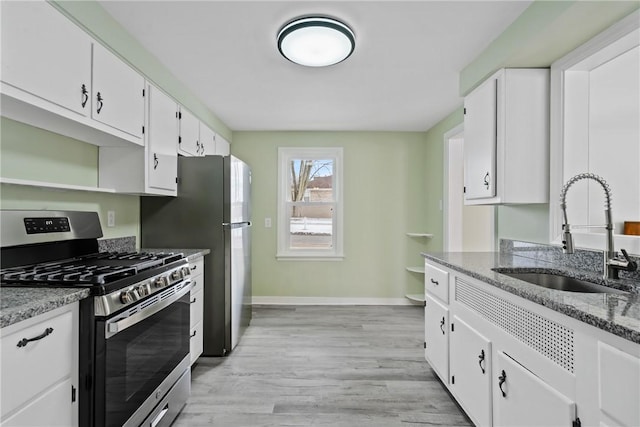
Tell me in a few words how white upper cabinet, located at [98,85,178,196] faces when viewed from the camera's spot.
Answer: facing the viewer and to the right of the viewer

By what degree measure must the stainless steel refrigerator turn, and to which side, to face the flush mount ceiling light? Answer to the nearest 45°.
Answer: approximately 45° to its right

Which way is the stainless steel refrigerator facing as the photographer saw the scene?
facing to the right of the viewer

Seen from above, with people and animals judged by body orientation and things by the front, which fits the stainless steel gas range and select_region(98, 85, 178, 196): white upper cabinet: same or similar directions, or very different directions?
same or similar directions

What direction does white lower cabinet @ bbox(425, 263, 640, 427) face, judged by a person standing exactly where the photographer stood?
facing the viewer and to the left of the viewer

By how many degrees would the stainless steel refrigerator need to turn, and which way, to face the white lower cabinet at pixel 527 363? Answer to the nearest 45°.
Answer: approximately 45° to its right

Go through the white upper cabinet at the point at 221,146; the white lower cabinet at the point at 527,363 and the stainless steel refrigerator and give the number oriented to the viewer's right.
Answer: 2

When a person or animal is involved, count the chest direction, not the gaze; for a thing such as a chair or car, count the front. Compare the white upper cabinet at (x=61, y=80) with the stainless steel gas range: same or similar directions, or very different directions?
same or similar directions

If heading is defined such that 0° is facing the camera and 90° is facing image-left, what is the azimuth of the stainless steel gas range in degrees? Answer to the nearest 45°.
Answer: approximately 315°

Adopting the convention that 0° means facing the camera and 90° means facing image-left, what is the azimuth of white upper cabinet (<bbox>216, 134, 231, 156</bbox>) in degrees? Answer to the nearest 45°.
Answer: approximately 270°

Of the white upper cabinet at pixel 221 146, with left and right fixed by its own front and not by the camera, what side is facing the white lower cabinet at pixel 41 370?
right

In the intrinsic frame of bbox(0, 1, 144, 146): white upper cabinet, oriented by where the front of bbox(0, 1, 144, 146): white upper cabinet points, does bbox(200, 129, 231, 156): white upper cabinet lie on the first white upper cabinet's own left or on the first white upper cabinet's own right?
on the first white upper cabinet's own left

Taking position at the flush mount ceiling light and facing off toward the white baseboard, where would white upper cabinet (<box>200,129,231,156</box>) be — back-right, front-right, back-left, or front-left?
front-left

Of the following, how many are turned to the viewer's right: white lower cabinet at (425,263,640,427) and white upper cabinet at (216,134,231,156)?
1

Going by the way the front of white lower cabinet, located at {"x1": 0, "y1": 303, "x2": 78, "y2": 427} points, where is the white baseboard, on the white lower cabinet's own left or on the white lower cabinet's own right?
on the white lower cabinet's own left

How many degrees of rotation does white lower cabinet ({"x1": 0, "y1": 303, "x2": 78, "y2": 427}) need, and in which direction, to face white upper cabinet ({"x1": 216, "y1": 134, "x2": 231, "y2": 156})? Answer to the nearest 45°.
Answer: approximately 90° to its left

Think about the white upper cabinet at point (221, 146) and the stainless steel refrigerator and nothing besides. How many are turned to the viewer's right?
2
